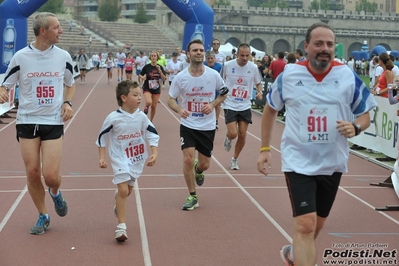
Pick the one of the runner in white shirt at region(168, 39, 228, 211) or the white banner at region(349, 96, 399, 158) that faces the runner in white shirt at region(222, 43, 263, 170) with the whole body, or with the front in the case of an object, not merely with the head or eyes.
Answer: the white banner

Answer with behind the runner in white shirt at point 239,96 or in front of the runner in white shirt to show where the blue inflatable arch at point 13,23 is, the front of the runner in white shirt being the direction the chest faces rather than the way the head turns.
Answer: behind

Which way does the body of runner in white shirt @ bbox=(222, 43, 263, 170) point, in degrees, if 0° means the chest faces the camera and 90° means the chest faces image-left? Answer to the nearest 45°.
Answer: approximately 0°

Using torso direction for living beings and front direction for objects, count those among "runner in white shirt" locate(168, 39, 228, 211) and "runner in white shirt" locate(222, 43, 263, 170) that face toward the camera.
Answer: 2

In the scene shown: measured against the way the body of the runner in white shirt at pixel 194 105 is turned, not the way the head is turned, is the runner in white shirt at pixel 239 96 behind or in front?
behind

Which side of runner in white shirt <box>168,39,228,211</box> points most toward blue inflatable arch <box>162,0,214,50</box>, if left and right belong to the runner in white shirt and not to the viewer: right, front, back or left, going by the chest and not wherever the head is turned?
back

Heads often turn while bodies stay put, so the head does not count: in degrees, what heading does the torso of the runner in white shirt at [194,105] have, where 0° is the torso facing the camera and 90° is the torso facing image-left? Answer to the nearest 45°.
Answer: approximately 0°

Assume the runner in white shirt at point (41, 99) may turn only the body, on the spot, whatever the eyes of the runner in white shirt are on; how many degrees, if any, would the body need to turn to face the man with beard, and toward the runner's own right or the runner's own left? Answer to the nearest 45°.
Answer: approximately 45° to the runner's own left

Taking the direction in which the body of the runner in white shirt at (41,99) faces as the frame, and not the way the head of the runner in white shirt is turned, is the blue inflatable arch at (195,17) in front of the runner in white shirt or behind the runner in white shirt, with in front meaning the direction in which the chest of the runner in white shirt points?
behind

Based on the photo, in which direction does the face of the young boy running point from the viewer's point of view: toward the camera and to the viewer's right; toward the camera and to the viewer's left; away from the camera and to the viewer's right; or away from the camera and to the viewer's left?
toward the camera and to the viewer's right

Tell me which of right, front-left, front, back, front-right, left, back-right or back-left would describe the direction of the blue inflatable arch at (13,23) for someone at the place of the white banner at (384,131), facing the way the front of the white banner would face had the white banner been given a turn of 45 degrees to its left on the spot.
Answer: back-right

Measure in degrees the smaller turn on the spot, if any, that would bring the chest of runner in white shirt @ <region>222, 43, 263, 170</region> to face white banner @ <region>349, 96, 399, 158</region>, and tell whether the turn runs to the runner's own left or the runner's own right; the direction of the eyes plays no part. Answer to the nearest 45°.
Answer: approximately 135° to the runner's own left

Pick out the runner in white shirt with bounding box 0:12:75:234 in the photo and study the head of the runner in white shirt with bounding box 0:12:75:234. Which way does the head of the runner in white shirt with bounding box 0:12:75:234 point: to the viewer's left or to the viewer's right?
to the viewer's right

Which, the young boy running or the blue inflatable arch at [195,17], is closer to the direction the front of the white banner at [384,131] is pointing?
the young boy running

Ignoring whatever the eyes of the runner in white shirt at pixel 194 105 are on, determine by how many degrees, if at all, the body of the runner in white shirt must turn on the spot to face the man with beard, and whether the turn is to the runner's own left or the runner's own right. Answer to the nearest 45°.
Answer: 0° — they already face them

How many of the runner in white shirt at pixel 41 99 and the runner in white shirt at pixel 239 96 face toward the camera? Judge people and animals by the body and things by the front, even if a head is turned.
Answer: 2
